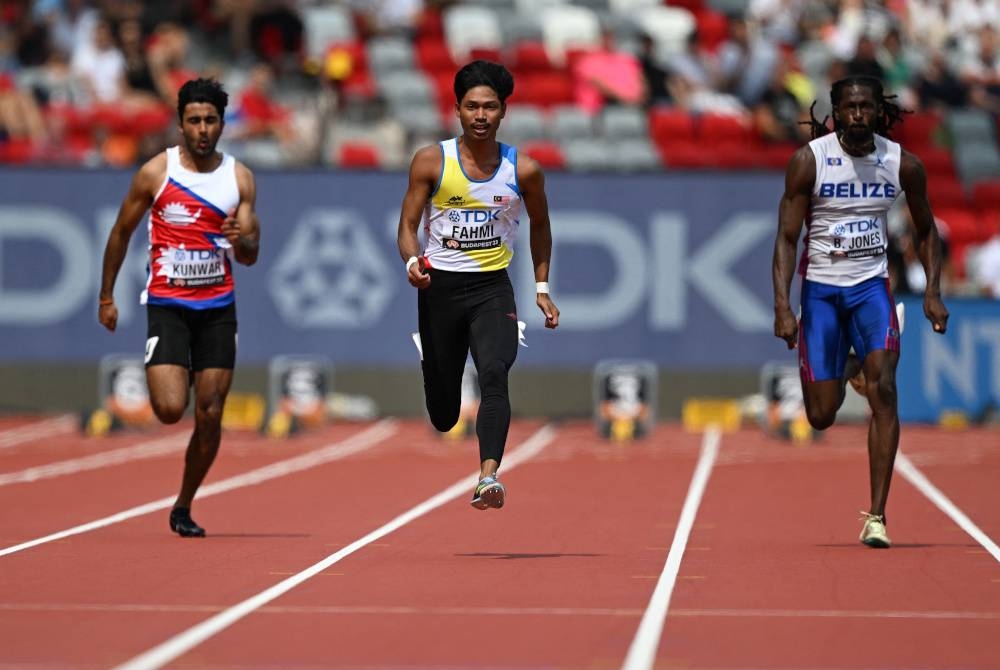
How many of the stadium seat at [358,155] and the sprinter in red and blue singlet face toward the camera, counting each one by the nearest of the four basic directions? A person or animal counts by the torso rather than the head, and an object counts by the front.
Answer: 2

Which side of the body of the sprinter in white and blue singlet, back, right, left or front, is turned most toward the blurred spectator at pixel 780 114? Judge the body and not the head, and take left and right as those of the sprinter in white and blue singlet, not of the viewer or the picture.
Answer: back

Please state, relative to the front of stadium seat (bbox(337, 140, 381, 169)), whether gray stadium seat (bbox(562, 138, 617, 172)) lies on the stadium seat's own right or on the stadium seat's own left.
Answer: on the stadium seat's own left

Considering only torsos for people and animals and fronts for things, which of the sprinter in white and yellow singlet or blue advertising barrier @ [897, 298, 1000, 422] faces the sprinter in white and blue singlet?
the blue advertising barrier

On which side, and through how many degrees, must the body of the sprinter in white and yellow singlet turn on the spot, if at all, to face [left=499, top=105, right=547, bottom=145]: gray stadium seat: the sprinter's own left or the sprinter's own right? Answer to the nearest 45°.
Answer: approximately 180°

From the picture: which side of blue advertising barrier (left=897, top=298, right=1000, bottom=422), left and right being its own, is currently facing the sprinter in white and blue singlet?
front

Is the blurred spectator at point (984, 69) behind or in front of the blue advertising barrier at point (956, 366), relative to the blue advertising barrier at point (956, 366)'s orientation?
behind

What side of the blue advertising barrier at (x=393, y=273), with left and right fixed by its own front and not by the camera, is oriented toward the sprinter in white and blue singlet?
front

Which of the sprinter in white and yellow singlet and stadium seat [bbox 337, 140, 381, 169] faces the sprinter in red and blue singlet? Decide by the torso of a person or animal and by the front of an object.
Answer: the stadium seat
